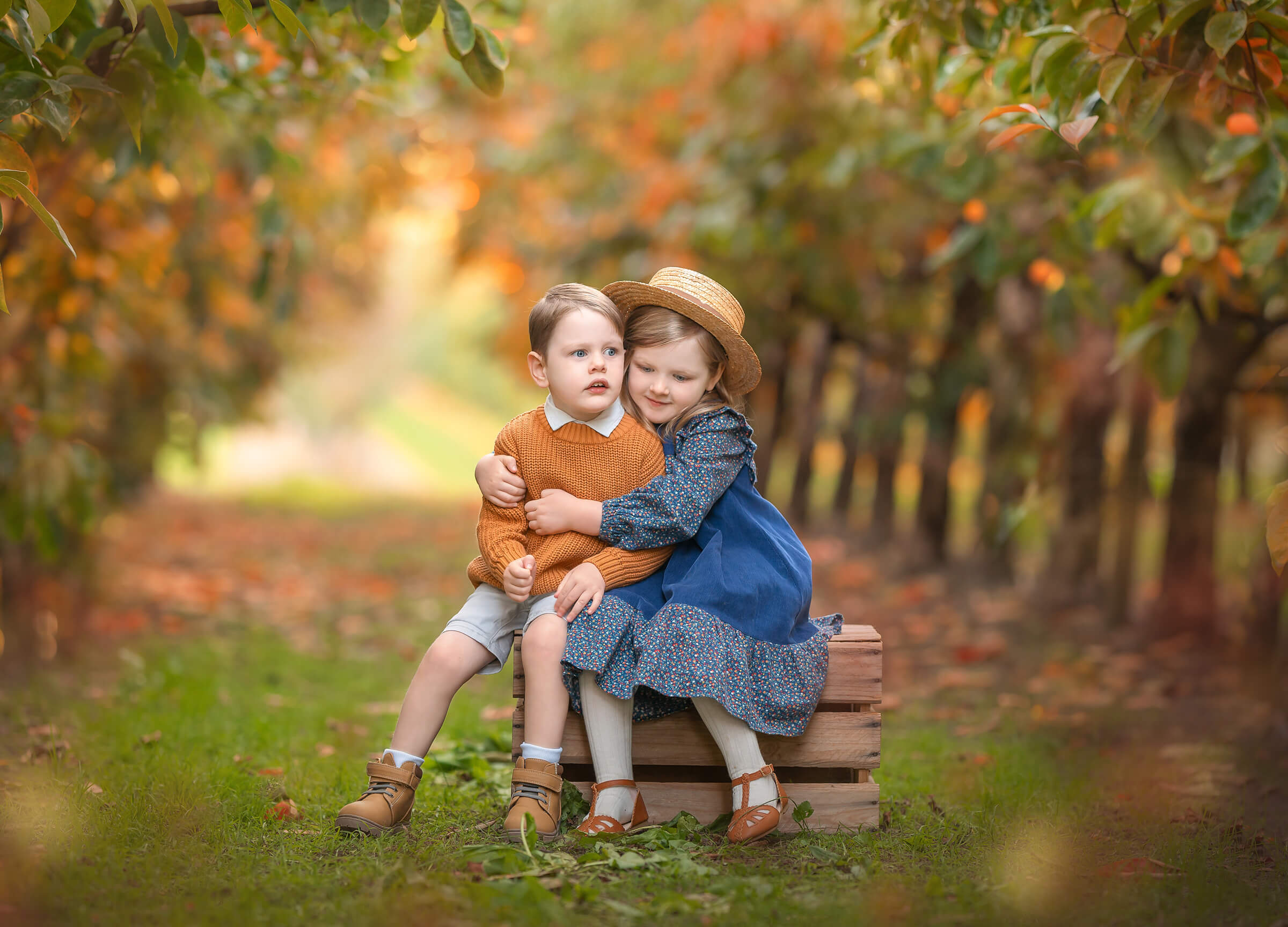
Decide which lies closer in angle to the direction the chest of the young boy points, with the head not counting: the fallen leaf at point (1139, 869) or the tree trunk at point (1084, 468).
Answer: the fallen leaf

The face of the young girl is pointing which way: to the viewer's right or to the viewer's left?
to the viewer's left

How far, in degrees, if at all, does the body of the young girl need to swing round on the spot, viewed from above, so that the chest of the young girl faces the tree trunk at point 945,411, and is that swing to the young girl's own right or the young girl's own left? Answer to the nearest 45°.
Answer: approximately 135° to the young girl's own right

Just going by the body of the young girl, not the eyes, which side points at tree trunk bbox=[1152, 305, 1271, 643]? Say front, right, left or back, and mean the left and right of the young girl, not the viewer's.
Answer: back

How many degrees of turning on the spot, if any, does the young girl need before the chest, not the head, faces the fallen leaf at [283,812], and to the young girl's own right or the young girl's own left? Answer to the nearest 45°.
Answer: approximately 45° to the young girl's own right

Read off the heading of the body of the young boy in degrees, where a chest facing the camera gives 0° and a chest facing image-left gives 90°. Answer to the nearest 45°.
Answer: approximately 0°

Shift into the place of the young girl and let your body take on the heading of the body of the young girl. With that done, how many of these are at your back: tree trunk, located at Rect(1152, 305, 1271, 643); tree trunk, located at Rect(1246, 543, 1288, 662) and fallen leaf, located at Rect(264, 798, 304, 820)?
2

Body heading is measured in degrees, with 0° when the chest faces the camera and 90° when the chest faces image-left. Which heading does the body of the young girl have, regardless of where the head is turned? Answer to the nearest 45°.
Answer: approximately 45°

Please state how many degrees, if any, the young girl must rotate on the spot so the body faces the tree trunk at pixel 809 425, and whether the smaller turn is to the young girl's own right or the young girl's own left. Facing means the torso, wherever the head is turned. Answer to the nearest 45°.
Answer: approximately 135° to the young girl's own right

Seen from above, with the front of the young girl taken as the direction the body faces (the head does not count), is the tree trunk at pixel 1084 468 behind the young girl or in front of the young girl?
behind

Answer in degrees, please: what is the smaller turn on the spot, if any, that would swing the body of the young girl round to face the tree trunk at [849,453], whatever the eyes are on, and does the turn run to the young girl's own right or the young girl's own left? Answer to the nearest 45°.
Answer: approximately 135° to the young girl's own right

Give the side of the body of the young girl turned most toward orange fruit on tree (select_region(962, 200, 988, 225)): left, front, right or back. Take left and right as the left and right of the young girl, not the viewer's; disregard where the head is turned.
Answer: back
